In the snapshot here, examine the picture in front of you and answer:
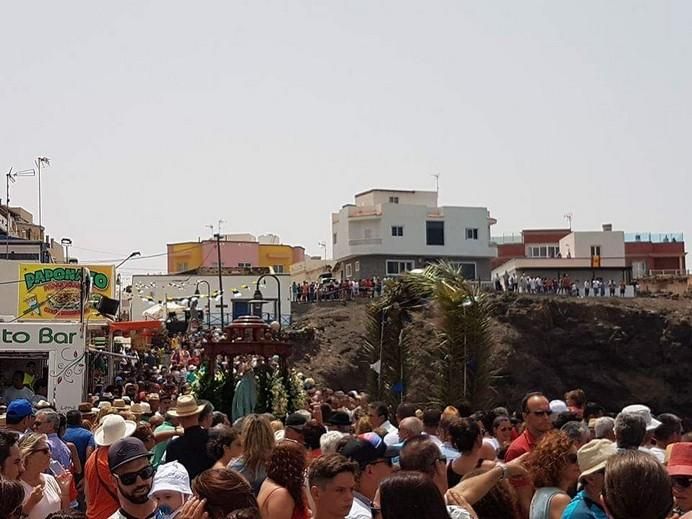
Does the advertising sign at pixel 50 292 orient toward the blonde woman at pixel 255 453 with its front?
yes

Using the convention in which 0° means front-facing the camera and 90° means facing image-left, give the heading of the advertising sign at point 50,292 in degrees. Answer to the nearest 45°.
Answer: approximately 0°

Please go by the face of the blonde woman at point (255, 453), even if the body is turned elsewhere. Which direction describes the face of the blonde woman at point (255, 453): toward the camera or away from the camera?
away from the camera

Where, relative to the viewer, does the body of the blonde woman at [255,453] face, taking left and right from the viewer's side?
facing away from the viewer

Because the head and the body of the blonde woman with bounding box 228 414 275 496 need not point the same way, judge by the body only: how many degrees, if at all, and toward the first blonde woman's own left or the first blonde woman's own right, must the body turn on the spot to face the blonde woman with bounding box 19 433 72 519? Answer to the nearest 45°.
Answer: approximately 90° to the first blonde woman's own left

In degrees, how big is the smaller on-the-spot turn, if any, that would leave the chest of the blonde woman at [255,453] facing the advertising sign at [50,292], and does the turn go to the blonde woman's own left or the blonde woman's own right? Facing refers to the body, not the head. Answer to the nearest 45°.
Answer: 0° — they already face it

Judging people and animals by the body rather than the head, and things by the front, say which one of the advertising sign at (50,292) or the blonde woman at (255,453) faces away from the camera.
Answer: the blonde woman

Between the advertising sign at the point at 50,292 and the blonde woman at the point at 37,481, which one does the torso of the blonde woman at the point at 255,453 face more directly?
the advertising sign

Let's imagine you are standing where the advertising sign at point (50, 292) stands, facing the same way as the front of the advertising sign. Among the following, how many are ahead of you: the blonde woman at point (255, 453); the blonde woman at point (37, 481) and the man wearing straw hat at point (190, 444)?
3

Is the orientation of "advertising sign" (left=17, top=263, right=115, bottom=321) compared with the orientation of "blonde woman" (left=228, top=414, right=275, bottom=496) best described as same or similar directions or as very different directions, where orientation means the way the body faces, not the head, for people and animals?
very different directions

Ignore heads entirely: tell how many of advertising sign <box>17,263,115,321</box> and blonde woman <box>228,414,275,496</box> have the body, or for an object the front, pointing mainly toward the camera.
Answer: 1

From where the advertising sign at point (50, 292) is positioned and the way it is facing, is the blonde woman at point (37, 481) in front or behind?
in front
